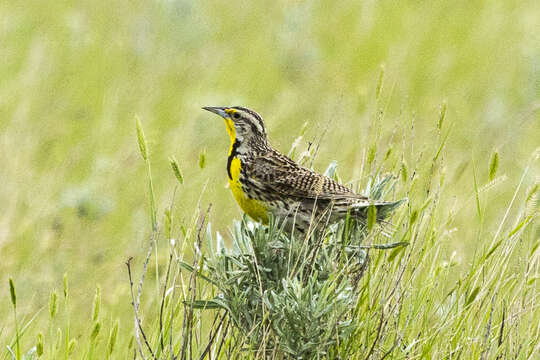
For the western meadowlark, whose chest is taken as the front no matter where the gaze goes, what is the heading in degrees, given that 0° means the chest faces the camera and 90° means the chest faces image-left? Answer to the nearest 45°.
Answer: approximately 90°
